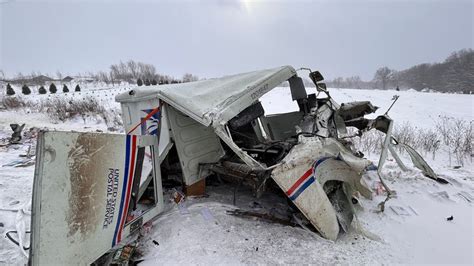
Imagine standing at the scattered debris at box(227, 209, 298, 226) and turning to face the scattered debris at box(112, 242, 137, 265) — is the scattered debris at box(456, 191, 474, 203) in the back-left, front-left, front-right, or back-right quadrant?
back-left

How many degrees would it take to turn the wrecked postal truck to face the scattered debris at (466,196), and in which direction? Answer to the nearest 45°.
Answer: approximately 45° to its left

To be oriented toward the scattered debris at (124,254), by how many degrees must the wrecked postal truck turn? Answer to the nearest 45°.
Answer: approximately 90° to its right

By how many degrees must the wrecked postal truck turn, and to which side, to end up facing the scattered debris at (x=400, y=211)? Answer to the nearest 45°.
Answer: approximately 45° to its left
